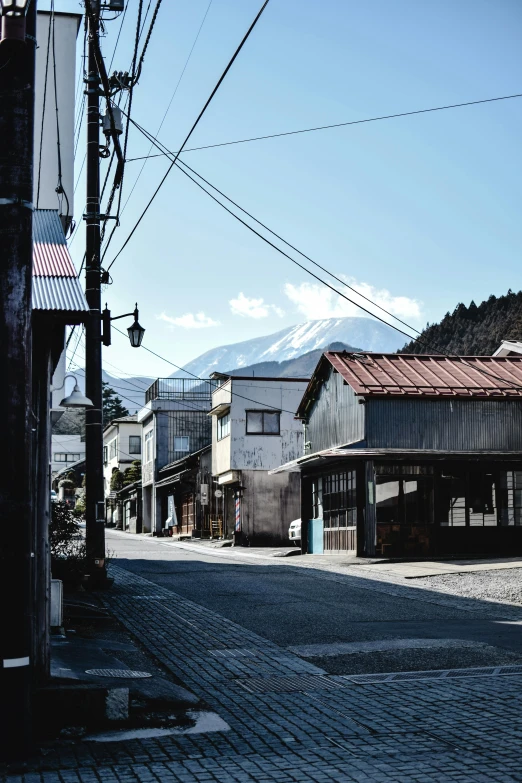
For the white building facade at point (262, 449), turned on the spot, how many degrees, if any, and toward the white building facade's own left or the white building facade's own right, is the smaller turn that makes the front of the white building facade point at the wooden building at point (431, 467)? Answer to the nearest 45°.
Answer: approximately 90° to the white building facade's own left

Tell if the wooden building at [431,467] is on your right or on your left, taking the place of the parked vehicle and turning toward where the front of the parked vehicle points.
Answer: on your left

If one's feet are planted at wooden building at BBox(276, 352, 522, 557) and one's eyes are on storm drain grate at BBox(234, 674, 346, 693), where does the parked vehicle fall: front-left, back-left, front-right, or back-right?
back-right

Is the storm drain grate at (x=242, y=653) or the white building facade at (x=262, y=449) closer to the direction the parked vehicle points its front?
the storm drain grate

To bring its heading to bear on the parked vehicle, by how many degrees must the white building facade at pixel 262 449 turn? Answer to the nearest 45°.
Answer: approximately 90° to its left
